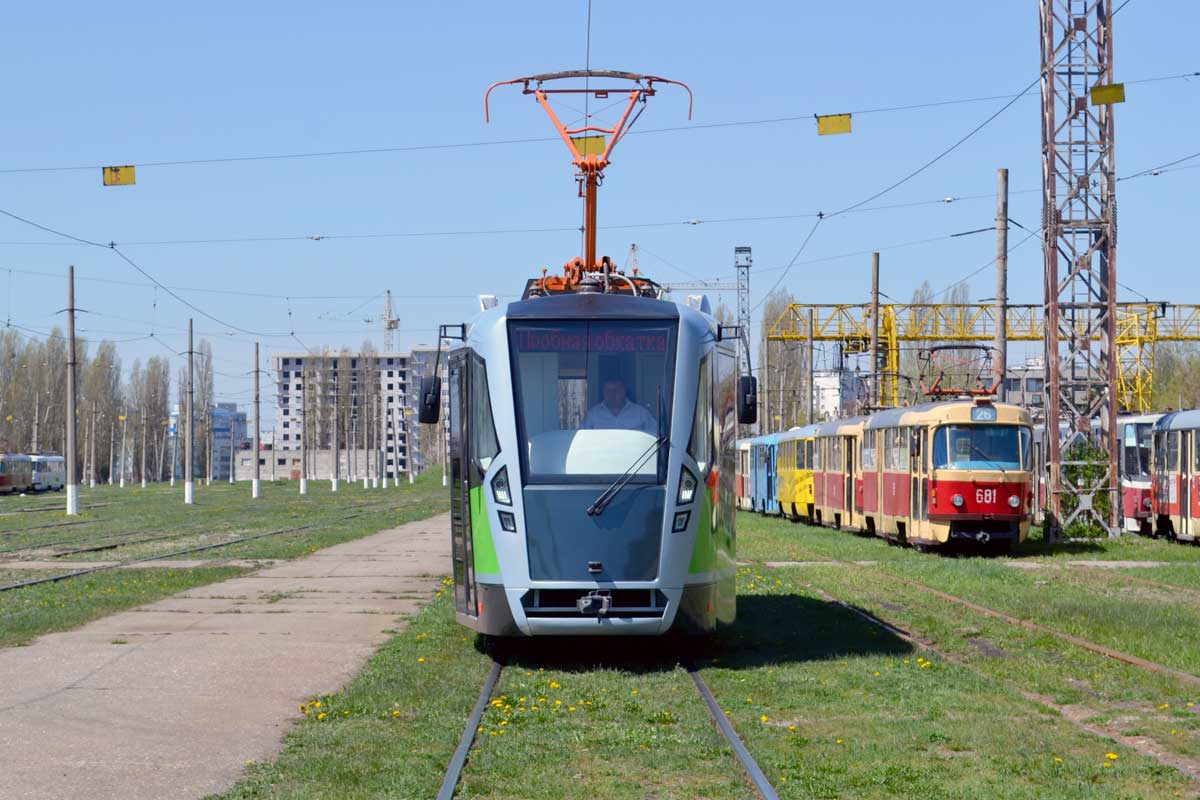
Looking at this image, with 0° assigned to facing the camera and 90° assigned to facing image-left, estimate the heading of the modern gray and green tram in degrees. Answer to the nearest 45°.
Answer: approximately 0°

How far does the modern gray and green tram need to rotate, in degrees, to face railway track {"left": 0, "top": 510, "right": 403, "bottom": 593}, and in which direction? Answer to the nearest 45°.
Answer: approximately 135° to its right

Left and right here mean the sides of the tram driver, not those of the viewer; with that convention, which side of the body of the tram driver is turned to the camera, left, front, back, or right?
front

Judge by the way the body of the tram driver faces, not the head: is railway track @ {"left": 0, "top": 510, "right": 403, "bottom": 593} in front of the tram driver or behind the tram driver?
behind

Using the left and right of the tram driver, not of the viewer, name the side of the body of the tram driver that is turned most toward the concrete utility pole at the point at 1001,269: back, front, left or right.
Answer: back

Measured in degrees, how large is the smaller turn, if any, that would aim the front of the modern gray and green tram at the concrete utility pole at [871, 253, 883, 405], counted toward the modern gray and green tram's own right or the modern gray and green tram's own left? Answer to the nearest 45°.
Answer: approximately 180°
